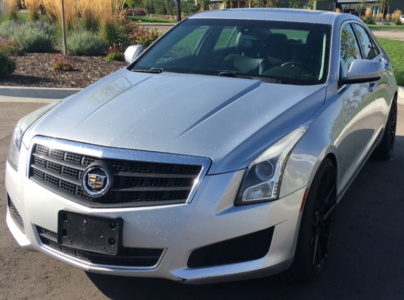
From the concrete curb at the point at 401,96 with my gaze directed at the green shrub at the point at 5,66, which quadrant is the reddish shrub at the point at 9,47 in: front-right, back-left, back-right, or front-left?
front-right

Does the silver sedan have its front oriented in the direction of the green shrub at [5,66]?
no

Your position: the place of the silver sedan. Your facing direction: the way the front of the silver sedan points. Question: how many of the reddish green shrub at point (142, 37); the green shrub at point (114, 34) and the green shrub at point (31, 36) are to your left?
0

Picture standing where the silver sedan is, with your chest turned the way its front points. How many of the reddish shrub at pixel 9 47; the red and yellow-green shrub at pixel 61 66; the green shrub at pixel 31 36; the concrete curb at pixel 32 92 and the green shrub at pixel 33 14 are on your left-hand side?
0

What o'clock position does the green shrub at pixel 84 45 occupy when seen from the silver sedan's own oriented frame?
The green shrub is roughly at 4 o'clock from the silver sedan.

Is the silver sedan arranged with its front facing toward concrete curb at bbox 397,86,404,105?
no

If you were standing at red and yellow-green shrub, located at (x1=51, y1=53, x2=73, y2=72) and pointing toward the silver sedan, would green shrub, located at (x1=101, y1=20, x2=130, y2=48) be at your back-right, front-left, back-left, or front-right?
back-left

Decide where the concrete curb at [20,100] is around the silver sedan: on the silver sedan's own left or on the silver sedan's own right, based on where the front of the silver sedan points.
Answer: on the silver sedan's own right

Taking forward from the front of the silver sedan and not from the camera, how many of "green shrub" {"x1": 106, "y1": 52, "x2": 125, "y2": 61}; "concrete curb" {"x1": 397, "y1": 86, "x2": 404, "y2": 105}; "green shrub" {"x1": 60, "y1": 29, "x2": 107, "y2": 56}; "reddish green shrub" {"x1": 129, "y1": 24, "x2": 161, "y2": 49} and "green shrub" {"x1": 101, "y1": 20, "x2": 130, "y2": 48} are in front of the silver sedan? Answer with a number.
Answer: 0

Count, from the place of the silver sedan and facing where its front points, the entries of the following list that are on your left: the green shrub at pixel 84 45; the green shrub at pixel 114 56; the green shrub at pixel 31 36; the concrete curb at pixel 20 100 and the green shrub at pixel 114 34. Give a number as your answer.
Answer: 0

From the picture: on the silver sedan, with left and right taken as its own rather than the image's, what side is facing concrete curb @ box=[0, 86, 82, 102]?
right

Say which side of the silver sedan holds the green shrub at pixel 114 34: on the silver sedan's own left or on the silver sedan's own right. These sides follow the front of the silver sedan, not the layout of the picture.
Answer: on the silver sedan's own right

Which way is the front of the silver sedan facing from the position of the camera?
facing the viewer and to the left of the viewer

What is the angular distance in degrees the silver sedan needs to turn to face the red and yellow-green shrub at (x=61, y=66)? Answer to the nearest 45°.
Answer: approximately 135° to its right

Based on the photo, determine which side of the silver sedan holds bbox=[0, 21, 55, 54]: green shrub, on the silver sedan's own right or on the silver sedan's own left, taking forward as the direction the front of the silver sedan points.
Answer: on the silver sedan's own right

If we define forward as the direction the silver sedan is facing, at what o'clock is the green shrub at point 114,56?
The green shrub is roughly at 4 o'clock from the silver sedan.
